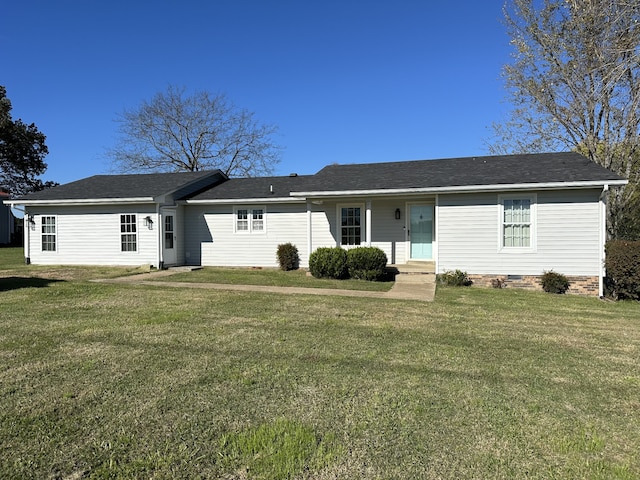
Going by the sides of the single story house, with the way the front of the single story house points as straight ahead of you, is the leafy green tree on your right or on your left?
on your right

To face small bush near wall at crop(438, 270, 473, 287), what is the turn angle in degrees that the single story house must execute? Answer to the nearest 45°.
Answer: approximately 45° to its left

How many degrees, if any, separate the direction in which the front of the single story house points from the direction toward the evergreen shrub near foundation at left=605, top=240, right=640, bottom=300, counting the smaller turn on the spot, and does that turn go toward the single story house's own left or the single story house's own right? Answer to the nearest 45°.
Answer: approximately 45° to the single story house's own left

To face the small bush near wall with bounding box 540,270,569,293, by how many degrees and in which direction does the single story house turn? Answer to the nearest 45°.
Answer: approximately 45° to its left

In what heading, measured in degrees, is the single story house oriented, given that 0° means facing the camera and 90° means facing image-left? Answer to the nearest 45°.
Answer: approximately 0°
